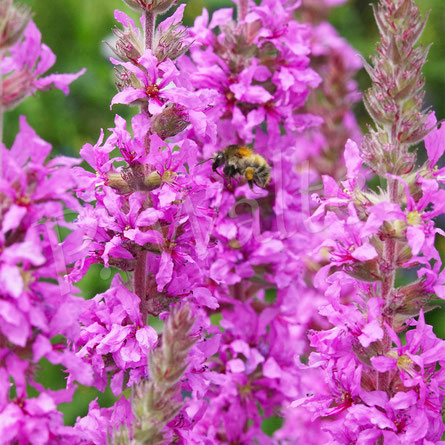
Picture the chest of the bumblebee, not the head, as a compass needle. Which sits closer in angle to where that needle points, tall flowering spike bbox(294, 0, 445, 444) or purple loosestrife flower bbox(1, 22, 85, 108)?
the purple loosestrife flower

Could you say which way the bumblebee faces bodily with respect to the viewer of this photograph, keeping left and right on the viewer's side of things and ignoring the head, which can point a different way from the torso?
facing to the left of the viewer

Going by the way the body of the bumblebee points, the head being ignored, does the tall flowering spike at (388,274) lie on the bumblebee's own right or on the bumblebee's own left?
on the bumblebee's own left

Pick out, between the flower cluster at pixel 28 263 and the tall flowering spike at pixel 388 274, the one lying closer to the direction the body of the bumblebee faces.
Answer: the flower cluster
